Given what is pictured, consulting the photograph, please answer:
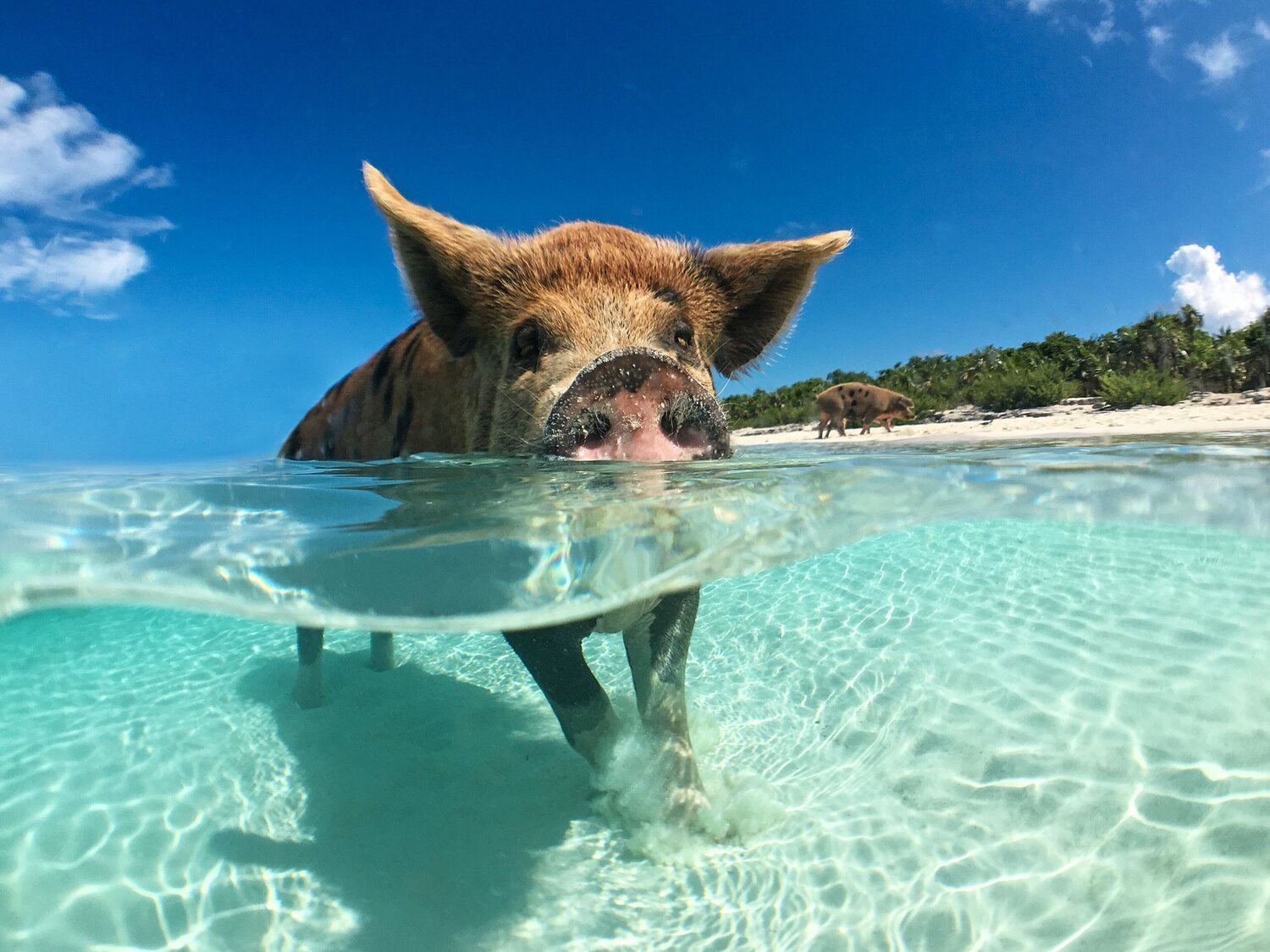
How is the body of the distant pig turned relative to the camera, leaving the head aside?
to the viewer's right

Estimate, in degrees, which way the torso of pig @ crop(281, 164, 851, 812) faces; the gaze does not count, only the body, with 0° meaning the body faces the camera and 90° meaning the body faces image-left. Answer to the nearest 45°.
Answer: approximately 315°
